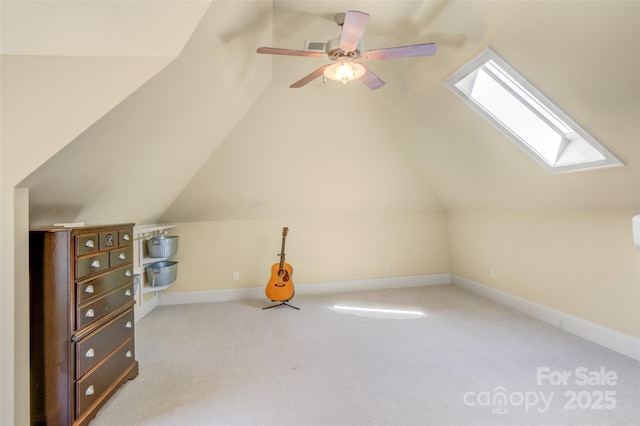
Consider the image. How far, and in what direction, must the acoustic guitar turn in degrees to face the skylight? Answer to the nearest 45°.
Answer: approximately 45° to its left

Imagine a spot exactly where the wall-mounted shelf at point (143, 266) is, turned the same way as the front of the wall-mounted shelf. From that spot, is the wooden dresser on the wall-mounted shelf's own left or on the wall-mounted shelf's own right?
on the wall-mounted shelf's own right

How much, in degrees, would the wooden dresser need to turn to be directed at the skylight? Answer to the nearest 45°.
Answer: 0° — it already faces it

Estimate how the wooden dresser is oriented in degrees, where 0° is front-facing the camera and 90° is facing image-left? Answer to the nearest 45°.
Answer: approximately 315°

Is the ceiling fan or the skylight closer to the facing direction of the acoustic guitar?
the ceiling fan

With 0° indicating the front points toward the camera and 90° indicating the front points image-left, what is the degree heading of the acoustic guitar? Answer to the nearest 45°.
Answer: approximately 0°
